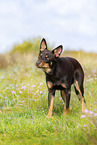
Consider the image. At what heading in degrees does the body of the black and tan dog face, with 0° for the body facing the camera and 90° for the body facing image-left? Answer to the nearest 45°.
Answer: approximately 45°
